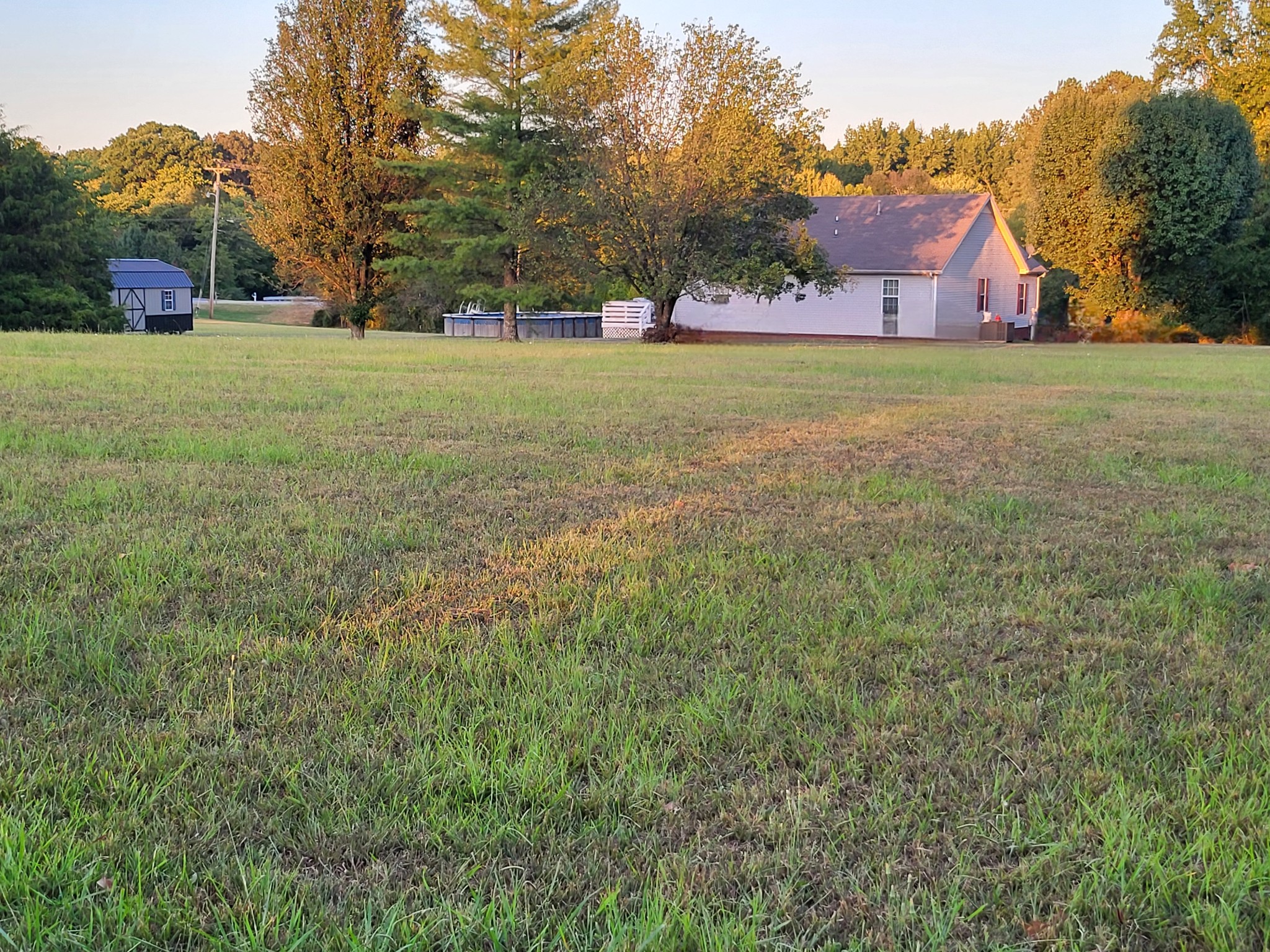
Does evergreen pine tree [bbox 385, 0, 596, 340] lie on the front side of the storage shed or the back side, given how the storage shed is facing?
on the front side

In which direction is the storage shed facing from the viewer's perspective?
toward the camera

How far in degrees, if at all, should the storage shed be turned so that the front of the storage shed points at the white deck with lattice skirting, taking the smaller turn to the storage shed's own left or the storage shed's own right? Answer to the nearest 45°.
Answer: approximately 45° to the storage shed's own left

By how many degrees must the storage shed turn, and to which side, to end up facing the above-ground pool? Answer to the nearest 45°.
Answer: approximately 45° to its left

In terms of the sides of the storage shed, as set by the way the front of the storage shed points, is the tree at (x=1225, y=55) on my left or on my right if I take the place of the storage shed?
on my left

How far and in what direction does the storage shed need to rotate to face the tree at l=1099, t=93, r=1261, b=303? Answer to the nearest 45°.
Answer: approximately 45° to its left

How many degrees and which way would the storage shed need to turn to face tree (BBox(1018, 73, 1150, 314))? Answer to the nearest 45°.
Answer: approximately 45° to its left

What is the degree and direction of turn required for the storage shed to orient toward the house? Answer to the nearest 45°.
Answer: approximately 45° to its left
